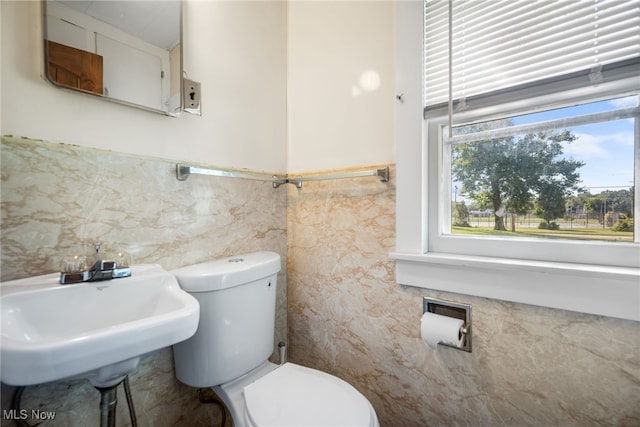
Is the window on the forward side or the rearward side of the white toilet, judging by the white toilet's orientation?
on the forward side

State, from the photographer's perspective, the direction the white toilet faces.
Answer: facing the viewer and to the right of the viewer

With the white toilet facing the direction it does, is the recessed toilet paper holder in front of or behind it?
in front

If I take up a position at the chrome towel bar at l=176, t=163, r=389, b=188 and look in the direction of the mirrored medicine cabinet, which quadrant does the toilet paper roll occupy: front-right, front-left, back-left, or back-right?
back-left

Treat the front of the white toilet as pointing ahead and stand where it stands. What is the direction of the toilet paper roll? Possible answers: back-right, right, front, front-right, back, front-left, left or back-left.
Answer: front-left
